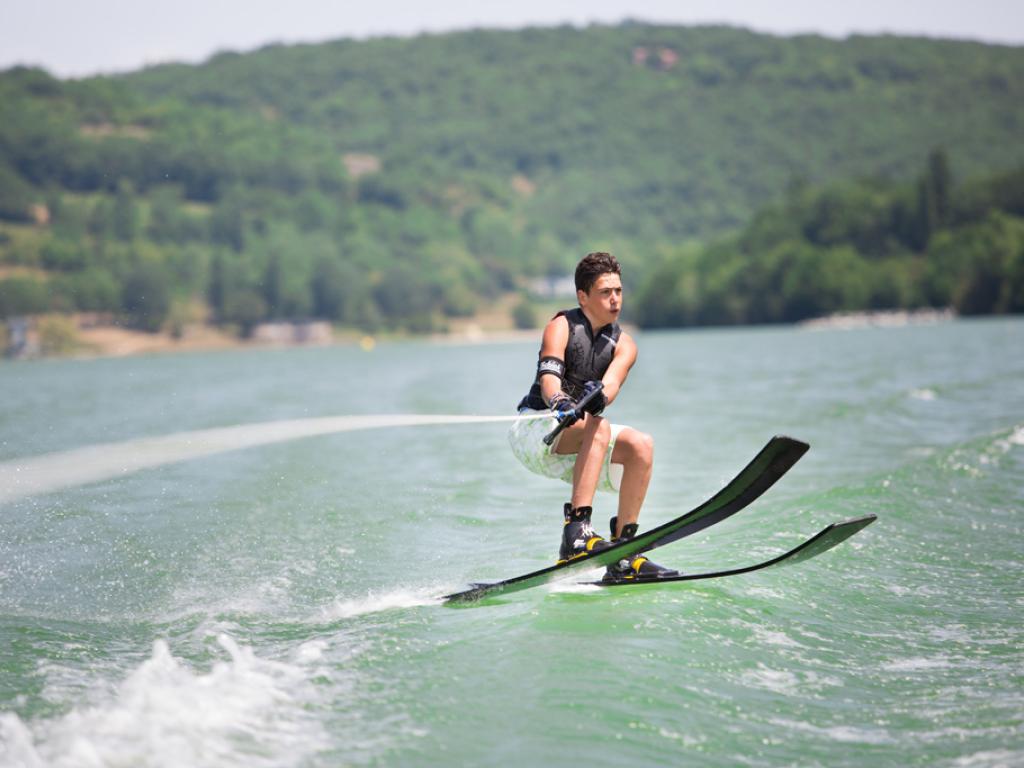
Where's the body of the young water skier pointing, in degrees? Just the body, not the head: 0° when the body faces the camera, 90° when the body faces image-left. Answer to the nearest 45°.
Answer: approximately 315°
